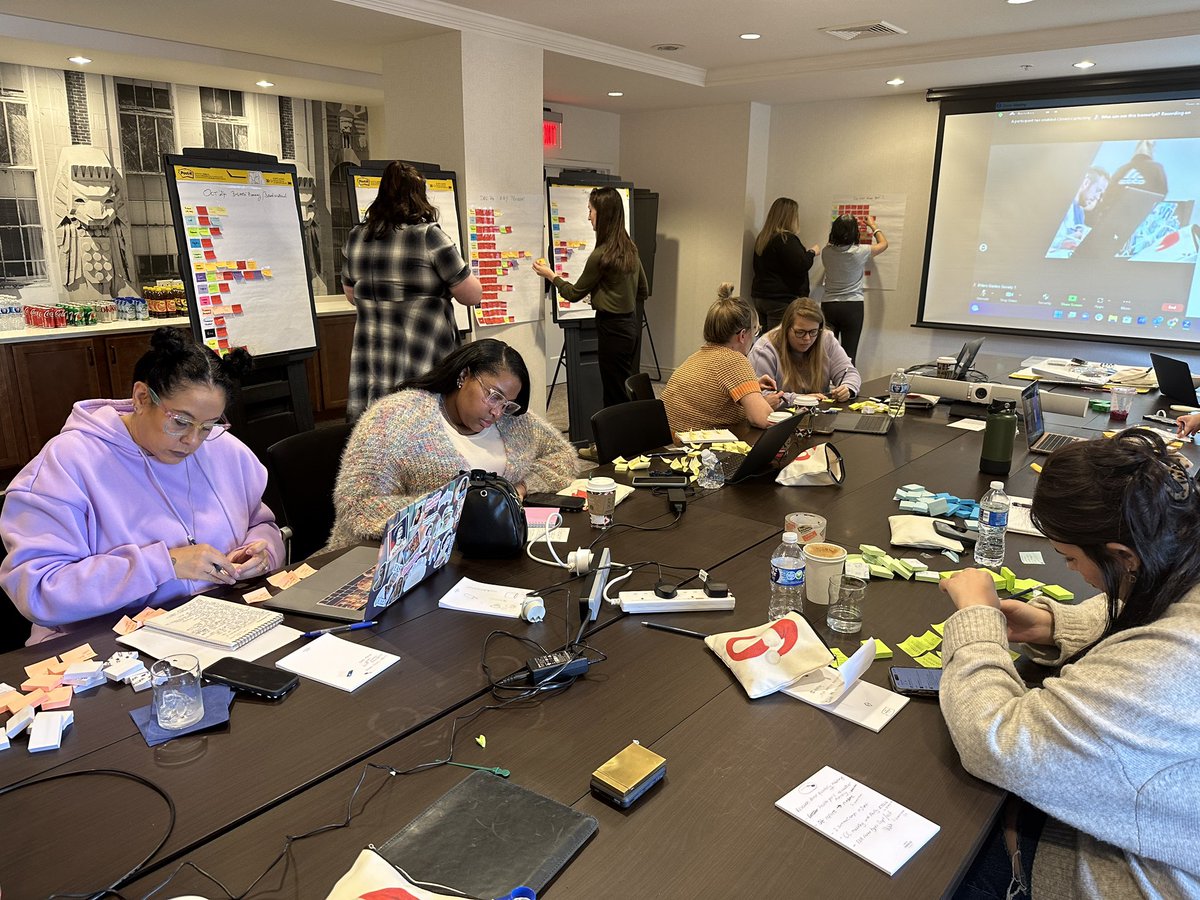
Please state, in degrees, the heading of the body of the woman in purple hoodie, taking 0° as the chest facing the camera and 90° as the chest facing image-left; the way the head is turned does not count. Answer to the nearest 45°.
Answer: approximately 315°

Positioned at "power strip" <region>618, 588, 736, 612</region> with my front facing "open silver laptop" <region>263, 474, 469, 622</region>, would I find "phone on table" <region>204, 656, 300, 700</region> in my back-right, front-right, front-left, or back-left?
front-left

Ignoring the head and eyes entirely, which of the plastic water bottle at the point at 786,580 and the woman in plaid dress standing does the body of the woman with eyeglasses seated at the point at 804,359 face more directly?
the plastic water bottle

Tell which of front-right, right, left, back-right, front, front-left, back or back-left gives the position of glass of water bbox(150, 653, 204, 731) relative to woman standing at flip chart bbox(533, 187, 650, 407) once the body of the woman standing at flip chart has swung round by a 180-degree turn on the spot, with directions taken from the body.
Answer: front-right

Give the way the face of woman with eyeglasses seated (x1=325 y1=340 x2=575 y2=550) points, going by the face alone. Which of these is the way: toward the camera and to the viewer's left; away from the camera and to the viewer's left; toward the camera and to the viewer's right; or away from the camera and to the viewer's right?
toward the camera and to the viewer's right

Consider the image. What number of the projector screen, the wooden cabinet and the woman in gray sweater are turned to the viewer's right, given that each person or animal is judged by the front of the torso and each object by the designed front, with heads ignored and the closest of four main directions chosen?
0

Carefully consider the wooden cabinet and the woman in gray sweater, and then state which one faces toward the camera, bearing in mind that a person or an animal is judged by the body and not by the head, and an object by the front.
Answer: the wooden cabinet

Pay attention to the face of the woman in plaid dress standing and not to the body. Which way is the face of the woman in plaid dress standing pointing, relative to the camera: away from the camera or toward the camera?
away from the camera

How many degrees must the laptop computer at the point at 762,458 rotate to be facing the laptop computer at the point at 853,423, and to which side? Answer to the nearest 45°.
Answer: approximately 45° to its right

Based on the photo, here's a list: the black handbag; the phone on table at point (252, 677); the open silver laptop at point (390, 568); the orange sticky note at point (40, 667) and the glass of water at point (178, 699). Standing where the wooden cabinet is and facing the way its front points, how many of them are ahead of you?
5

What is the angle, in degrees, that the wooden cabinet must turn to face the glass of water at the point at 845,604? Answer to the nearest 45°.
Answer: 0° — it already faces it

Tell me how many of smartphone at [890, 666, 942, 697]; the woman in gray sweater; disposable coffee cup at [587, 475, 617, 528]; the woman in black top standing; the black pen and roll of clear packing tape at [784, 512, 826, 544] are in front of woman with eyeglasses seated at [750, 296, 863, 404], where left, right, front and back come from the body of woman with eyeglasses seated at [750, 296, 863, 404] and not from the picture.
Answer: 5
